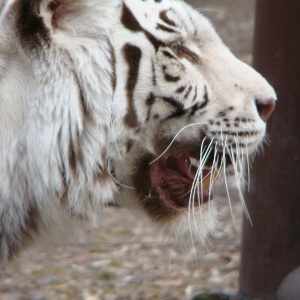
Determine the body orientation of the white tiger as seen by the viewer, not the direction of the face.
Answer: to the viewer's right

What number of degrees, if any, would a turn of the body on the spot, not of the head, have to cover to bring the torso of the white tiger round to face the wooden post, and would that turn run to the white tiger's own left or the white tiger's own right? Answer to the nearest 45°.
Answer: approximately 45° to the white tiger's own left
